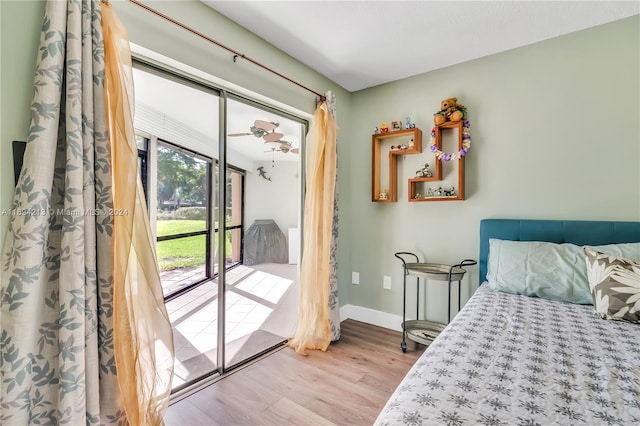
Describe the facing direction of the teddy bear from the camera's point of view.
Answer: facing the viewer

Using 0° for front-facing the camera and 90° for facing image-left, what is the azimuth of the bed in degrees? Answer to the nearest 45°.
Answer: approximately 0°

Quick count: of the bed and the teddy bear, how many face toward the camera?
2

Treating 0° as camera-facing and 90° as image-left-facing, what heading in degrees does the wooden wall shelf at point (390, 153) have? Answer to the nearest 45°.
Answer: approximately 45°

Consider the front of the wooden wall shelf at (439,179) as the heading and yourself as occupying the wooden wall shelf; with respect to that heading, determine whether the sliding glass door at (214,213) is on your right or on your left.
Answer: on your right

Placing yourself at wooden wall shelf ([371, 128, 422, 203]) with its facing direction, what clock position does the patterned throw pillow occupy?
The patterned throw pillow is roughly at 9 o'clock from the wooden wall shelf.

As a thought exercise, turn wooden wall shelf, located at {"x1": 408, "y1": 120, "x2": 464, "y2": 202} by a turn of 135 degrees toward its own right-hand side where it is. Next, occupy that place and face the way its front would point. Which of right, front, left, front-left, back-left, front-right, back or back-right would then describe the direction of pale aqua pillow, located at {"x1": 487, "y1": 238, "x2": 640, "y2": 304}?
back

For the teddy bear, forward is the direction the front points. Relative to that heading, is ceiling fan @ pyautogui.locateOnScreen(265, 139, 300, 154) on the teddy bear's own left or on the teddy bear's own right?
on the teddy bear's own right

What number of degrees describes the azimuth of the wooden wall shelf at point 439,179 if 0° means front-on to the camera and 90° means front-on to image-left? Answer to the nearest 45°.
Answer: approximately 0°

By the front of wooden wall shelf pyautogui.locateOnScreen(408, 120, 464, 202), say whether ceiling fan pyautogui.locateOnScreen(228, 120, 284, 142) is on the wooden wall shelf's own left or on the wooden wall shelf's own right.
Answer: on the wooden wall shelf's own right

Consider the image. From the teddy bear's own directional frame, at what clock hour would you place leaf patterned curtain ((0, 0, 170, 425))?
The leaf patterned curtain is roughly at 1 o'clock from the teddy bear.

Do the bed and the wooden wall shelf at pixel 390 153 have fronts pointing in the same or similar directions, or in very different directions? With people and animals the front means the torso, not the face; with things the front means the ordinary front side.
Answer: same or similar directions

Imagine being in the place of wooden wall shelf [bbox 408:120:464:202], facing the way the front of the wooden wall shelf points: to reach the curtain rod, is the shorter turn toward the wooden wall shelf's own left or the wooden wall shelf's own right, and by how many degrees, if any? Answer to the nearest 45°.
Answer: approximately 45° to the wooden wall shelf's own right
